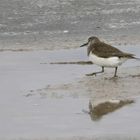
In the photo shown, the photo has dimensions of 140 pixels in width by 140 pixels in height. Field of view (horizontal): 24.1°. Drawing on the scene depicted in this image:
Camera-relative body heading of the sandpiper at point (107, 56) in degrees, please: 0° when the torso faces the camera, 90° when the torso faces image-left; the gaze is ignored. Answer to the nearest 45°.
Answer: approximately 90°
